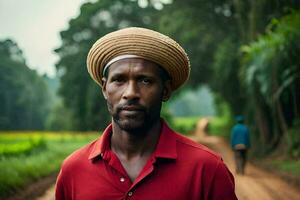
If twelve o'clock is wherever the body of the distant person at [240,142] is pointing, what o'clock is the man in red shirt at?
The man in red shirt is roughly at 6 o'clock from the distant person.

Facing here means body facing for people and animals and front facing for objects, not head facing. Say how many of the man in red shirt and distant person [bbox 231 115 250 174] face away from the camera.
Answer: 1

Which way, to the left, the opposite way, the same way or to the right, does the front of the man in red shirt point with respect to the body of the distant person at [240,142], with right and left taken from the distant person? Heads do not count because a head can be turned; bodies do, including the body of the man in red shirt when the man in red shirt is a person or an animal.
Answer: the opposite way

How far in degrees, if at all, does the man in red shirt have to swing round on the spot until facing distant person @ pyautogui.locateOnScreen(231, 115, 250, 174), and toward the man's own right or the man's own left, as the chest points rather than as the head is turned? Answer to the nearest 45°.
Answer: approximately 180°

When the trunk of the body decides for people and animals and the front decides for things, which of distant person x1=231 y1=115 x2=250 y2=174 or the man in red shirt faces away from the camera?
the distant person

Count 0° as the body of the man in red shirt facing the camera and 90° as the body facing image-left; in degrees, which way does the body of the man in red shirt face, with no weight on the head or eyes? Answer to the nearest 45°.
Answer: approximately 0°

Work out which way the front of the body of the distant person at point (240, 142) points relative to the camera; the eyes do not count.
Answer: away from the camera
